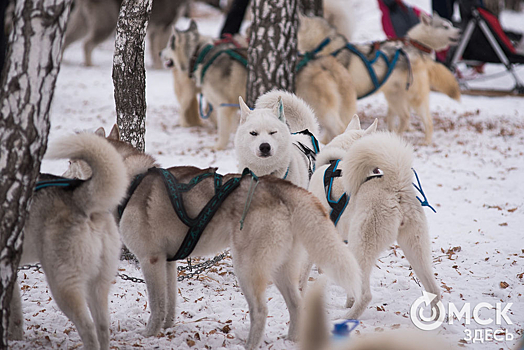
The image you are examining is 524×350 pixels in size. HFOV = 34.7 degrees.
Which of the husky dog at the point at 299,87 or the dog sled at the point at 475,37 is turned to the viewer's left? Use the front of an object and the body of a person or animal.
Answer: the husky dog

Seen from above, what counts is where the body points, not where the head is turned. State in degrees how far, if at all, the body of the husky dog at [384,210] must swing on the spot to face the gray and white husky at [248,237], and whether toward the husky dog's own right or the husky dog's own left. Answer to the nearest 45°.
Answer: approximately 90° to the husky dog's own left

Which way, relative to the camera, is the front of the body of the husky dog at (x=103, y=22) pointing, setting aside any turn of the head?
to the viewer's right

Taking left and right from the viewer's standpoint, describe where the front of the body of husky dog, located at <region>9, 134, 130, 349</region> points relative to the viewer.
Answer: facing away from the viewer and to the left of the viewer

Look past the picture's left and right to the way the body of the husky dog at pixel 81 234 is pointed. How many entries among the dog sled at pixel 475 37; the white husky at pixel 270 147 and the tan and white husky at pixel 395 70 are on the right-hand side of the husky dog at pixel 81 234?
3

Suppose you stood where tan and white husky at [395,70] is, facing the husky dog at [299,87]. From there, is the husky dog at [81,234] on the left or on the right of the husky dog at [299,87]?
left

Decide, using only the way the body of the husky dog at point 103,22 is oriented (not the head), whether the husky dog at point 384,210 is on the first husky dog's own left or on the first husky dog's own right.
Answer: on the first husky dog's own right

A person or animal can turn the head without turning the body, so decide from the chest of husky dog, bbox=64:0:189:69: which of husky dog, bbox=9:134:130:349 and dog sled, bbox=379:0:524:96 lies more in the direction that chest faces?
the dog sled
